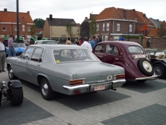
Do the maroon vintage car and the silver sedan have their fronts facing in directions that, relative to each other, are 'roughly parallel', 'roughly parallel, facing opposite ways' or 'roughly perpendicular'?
roughly parallel

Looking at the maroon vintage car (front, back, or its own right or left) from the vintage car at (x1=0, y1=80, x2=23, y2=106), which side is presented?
left

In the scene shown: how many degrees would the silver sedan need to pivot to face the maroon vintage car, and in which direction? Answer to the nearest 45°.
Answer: approximately 90° to its right

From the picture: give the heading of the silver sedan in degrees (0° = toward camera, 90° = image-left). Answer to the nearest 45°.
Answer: approximately 135°

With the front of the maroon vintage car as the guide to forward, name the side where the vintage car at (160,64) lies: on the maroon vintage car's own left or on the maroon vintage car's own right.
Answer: on the maroon vintage car's own right

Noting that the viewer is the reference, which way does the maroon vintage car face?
facing away from the viewer and to the left of the viewer

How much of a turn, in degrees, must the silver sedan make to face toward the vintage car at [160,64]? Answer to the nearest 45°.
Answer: approximately 90° to its right

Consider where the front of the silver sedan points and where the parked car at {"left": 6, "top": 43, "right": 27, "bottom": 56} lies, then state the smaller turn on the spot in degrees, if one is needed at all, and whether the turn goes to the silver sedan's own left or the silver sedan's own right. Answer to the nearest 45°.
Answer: approximately 45° to the silver sedan's own right

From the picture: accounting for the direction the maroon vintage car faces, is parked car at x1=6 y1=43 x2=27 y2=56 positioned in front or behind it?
in front
